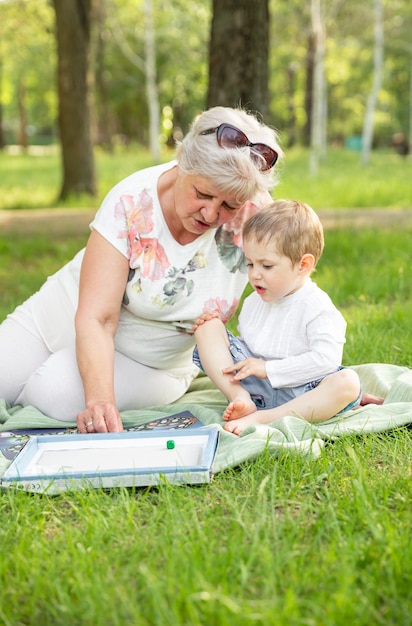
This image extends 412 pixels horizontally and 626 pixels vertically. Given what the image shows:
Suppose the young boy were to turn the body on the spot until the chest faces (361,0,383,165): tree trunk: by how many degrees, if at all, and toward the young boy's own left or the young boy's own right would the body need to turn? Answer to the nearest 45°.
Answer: approximately 135° to the young boy's own right

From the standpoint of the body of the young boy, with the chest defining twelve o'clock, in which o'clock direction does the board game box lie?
The board game box is roughly at 12 o'clock from the young boy.

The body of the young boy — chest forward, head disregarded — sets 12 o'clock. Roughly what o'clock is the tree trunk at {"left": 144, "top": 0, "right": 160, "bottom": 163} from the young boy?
The tree trunk is roughly at 4 o'clock from the young boy.

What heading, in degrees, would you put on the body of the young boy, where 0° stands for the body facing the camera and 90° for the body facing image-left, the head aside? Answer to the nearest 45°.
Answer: approximately 45°

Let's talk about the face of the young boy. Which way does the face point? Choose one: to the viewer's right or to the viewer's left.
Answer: to the viewer's left

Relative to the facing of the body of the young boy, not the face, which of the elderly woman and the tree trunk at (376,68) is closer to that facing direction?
the elderly woman
